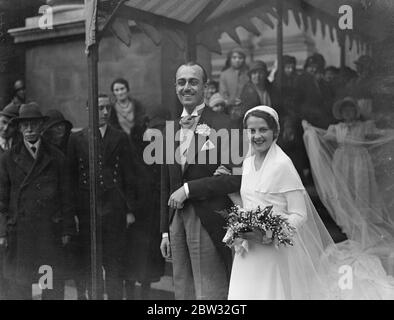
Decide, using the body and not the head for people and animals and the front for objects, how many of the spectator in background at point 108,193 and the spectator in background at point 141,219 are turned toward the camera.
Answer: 2

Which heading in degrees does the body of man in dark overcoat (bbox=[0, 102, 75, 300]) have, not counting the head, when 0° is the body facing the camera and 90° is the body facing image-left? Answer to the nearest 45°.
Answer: approximately 0°

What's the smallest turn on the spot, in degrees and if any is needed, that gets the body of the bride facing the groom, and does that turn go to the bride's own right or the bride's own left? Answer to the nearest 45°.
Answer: approximately 90° to the bride's own right

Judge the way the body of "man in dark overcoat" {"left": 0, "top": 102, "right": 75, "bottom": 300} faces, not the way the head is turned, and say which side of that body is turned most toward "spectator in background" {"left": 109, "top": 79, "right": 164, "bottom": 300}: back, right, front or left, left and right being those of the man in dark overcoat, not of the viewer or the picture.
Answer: left

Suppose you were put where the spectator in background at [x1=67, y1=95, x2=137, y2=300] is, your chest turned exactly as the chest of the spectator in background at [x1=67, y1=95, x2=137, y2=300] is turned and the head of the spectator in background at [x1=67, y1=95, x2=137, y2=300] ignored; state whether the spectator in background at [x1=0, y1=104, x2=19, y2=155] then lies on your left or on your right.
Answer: on your right

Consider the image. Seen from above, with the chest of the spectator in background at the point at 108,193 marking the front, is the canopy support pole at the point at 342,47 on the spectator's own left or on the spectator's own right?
on the spectator's own left
